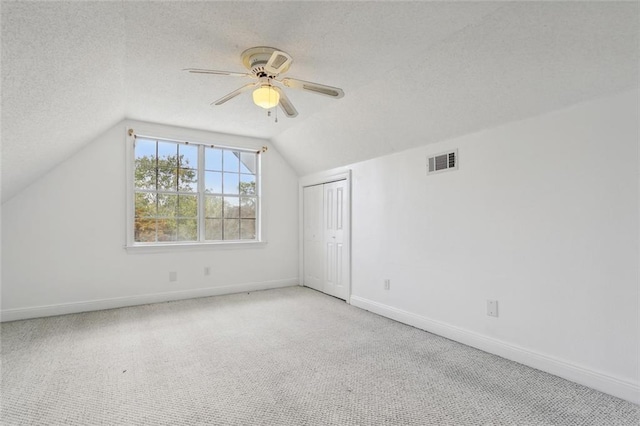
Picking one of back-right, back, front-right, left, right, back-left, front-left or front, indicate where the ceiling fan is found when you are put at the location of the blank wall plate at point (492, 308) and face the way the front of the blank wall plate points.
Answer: front

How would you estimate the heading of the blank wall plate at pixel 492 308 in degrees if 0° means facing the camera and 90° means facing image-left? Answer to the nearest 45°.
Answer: approximately 45°

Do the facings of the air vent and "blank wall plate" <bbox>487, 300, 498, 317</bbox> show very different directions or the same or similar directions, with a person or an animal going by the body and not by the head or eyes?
same or similar directions

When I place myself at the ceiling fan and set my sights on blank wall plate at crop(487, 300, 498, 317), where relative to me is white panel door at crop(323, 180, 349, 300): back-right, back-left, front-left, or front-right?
front-left

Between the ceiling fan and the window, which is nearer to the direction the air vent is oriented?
the ceiling fan

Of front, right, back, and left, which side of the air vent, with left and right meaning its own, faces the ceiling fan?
front

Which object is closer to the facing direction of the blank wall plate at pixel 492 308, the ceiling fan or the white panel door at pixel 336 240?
the ceiling fan

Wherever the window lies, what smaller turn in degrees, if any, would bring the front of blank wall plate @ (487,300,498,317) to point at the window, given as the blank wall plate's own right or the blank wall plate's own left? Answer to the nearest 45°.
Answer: approximately 45° to the blank wall plate's own right

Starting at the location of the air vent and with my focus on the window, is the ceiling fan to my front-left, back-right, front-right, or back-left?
front-left

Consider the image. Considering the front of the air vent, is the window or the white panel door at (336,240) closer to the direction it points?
the window

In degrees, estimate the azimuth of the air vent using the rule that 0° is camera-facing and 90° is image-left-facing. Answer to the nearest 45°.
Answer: approximately 45°

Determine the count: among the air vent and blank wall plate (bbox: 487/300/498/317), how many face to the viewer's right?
0

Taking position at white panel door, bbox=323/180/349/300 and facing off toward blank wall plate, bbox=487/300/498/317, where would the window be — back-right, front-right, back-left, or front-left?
back-right
